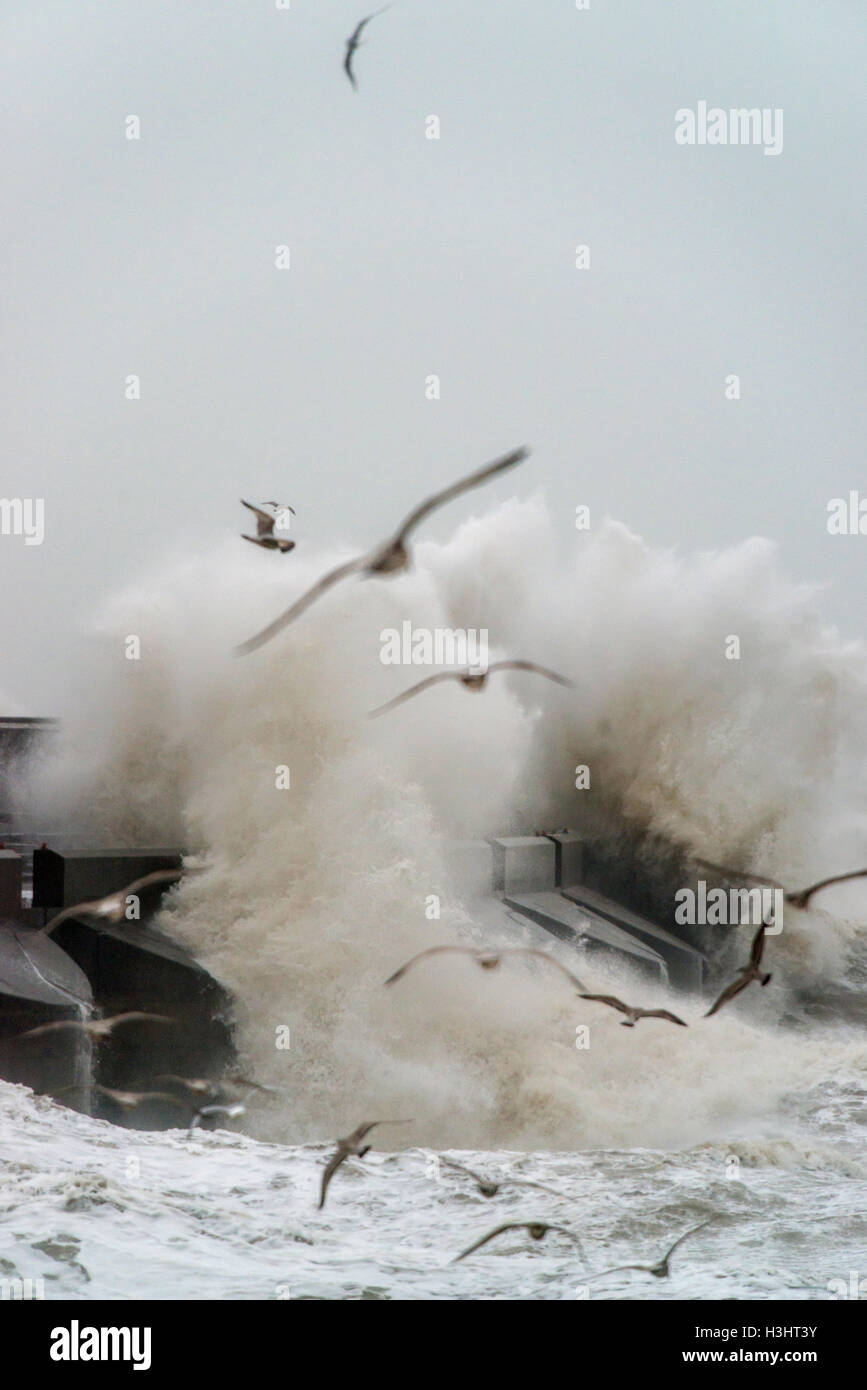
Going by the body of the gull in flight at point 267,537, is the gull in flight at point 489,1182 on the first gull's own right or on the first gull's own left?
on the first gull's own left

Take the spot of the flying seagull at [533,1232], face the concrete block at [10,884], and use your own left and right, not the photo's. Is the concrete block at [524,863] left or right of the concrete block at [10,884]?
right

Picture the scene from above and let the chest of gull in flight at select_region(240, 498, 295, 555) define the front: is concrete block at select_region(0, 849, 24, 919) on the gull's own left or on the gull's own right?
on the gull's own left

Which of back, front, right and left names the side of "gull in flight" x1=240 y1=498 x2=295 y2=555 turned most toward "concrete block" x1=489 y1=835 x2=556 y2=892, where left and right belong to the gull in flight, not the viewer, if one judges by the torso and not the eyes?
left
